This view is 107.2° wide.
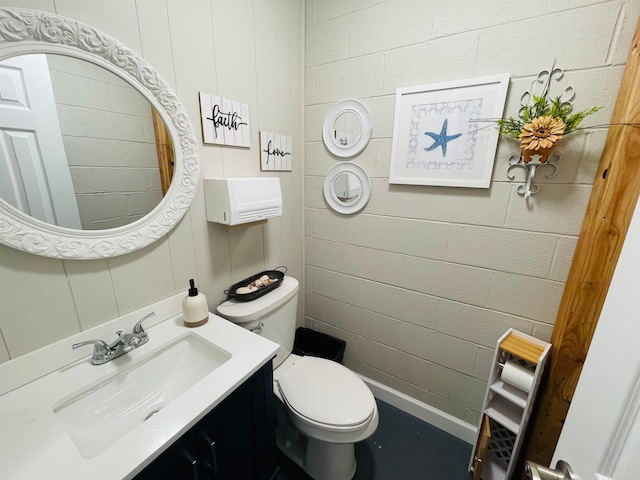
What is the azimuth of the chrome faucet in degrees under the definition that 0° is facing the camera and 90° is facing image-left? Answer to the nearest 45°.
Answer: approximately 315°

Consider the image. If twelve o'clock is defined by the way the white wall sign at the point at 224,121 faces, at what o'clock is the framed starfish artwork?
The framed starfish artwork is roughly at 11 o'clock from the white wall sign.

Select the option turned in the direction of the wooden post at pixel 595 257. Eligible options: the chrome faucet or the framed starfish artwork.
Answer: the chrome faucet

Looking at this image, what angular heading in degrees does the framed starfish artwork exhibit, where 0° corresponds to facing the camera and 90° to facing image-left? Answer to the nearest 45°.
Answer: approximately 45°

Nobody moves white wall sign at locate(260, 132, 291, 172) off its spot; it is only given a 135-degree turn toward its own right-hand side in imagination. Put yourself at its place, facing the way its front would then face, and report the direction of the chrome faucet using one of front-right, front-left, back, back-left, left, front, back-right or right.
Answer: front-left

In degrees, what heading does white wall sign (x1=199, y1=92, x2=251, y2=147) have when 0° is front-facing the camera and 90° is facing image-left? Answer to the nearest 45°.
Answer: approximately 315°

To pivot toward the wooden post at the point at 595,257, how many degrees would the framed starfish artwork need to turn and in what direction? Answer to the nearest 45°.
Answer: approximately 135° to its left
